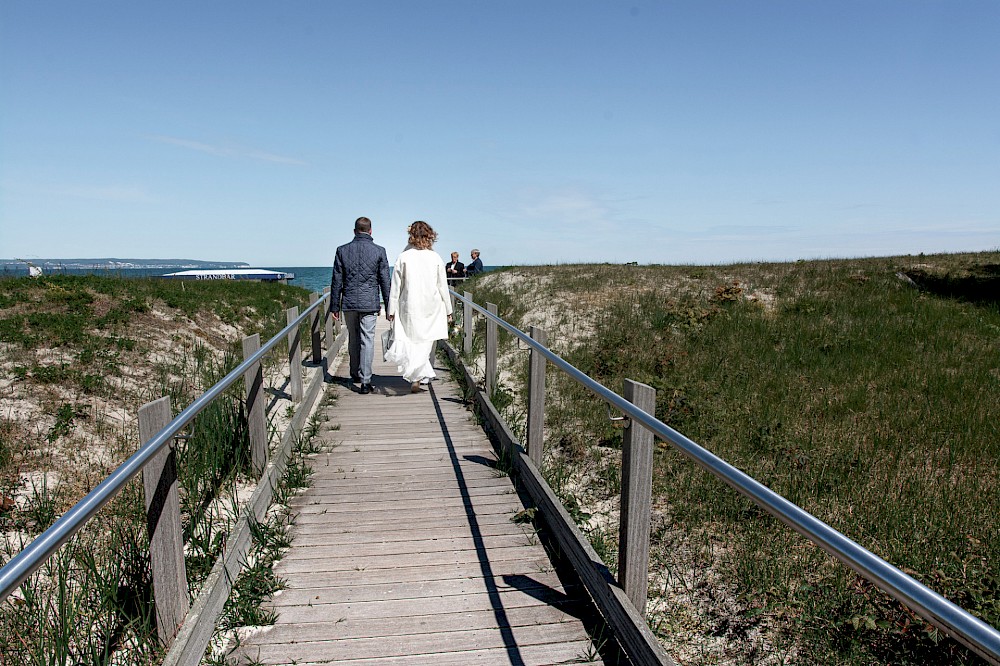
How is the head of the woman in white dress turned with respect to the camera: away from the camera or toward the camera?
away from the camera

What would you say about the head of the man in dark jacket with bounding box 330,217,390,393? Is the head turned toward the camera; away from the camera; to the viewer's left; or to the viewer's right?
away from the camera

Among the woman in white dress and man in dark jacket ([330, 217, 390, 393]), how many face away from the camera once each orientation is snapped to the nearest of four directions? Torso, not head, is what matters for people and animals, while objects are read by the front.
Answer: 2

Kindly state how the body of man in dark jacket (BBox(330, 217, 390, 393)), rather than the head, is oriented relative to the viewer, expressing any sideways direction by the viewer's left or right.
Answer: facing away from the viewer

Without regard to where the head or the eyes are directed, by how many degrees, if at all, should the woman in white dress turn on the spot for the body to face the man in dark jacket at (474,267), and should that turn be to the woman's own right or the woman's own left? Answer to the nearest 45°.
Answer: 0° — they already face them

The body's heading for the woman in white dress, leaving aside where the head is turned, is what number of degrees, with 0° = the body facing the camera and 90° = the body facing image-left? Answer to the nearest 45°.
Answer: approximately 180°
